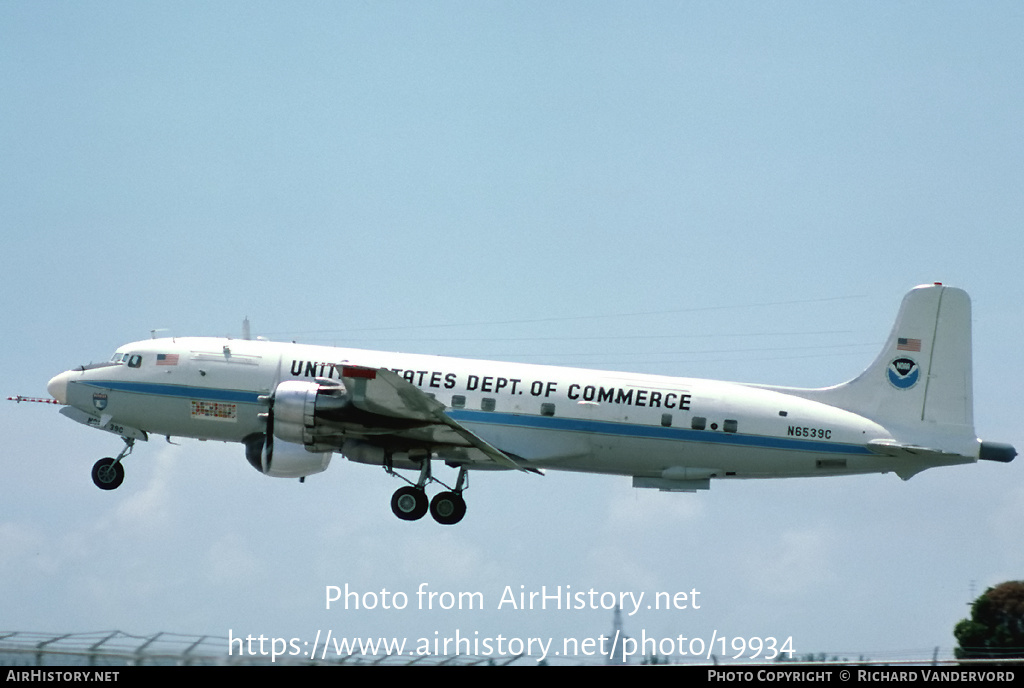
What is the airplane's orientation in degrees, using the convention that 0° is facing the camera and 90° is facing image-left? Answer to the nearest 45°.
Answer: approximately 90°

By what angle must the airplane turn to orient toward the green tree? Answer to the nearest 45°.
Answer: approximately 135° to its right
